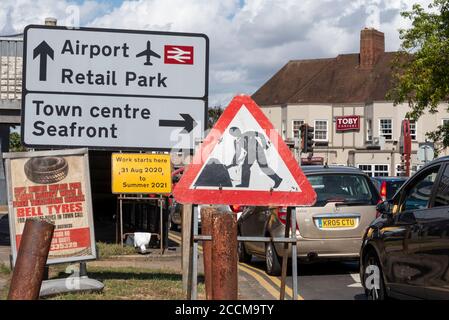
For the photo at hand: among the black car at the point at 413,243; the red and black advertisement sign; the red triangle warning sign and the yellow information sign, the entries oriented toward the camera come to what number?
3

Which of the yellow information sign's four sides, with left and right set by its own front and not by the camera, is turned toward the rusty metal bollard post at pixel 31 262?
front

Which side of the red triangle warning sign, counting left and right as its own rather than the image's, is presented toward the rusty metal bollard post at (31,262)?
right

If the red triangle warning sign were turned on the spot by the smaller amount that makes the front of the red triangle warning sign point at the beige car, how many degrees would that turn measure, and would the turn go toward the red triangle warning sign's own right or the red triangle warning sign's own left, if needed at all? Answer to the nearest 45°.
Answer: approximately 180°

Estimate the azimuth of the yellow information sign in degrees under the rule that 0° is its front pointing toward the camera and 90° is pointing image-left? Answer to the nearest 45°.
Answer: approximately 0°

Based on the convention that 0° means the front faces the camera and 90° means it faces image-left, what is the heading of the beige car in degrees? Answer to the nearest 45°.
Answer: approximately 135°

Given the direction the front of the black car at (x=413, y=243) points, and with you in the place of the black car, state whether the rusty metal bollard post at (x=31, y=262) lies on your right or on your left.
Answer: on your left

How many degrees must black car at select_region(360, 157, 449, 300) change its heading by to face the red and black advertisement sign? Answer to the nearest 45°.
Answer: approximately 45° to its left

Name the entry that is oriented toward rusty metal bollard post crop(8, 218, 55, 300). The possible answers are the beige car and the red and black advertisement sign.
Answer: the red and black advertisement sign

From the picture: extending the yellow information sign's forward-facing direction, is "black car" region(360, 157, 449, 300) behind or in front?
in front

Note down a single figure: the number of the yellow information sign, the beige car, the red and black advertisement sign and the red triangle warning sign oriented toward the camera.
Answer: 3
